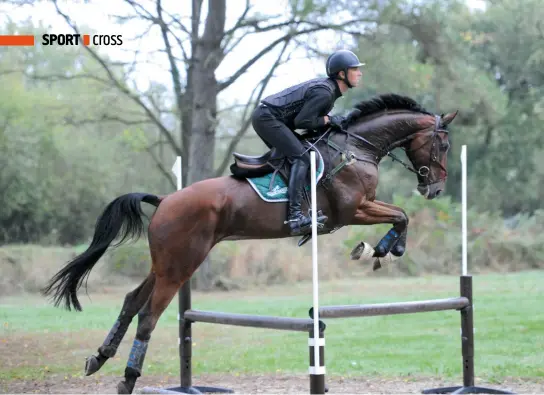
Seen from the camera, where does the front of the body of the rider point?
to the viewer's right

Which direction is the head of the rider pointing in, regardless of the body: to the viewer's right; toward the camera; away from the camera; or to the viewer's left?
to the viewer's right

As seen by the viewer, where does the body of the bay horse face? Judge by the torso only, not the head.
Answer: to the viewer's right
